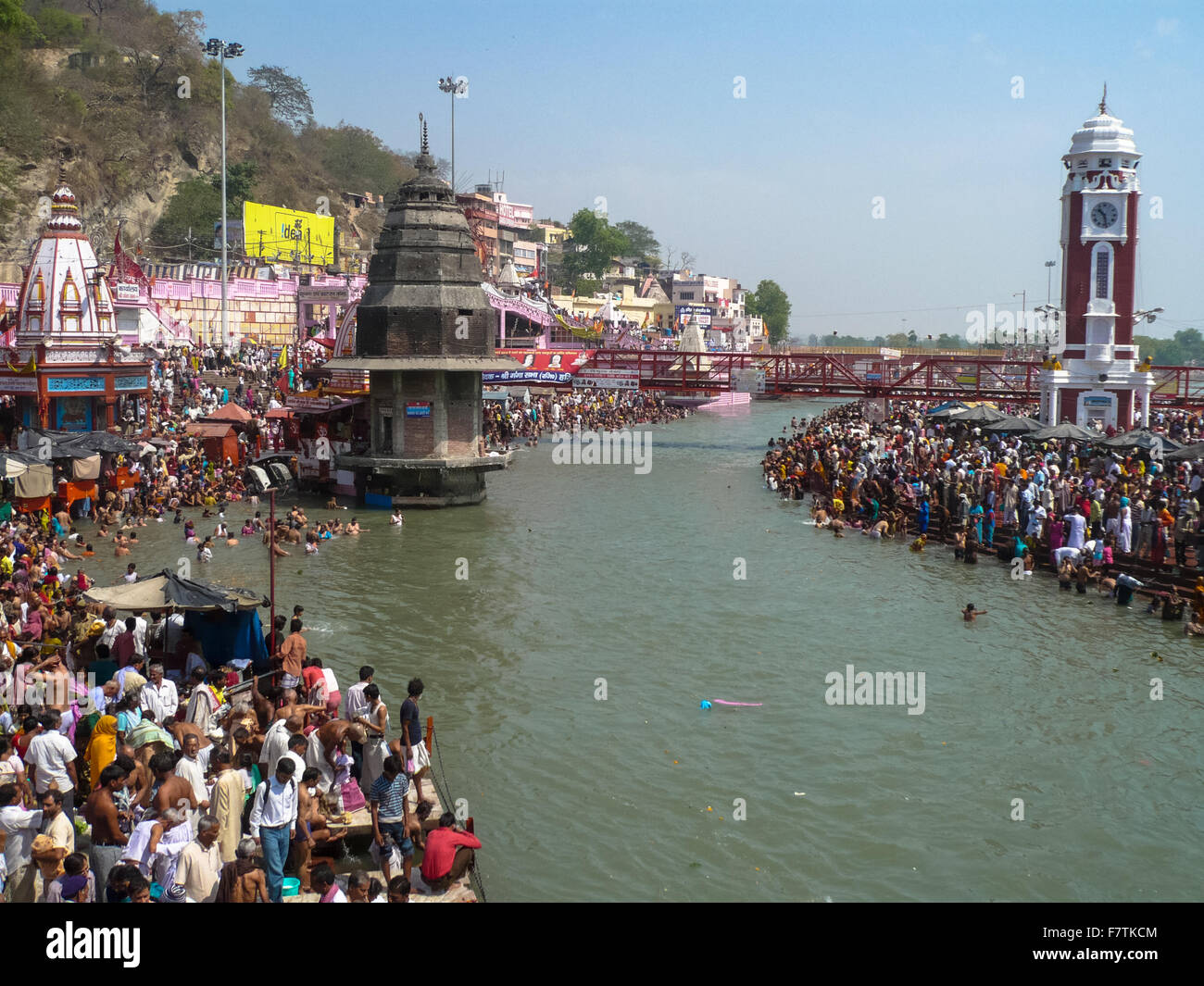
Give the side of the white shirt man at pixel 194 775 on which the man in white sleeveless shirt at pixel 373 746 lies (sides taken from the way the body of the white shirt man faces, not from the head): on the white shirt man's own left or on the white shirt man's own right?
on the white shirt man's own left

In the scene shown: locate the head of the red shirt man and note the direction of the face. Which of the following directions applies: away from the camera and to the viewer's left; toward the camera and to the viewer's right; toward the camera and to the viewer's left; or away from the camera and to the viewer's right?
away from the camera and to the viewer's right

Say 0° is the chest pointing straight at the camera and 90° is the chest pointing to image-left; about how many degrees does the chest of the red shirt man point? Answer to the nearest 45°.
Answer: approximately 225°

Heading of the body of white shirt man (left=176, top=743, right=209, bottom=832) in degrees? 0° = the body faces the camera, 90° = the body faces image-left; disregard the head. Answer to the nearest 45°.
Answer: approximately 315°

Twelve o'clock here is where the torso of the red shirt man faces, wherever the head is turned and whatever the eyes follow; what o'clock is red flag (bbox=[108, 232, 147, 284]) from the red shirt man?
The red flag is roughly at 10 o'clock from the red shirt man.

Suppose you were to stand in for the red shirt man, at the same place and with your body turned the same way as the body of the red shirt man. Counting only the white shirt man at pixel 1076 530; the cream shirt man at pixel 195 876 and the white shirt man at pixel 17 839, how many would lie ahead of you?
1
